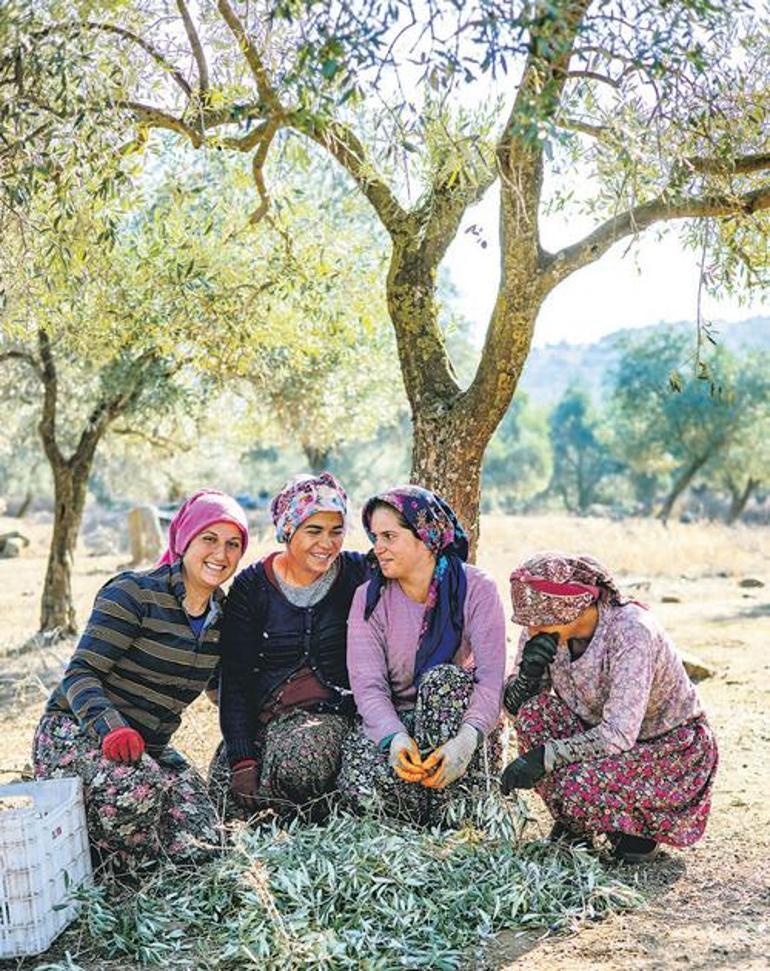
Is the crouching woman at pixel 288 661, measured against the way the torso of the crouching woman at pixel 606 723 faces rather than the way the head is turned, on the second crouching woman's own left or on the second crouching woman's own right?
on the second crouching woman's own right

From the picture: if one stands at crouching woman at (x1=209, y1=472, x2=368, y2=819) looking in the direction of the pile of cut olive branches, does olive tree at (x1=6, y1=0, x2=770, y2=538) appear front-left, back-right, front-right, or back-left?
back-left

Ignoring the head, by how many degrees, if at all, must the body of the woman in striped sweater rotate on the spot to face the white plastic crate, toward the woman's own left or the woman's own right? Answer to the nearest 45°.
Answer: approximately 90° to the woman's own right

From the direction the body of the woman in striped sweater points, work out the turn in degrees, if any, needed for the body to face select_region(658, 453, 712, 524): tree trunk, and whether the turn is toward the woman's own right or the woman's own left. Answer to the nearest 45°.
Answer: approximately 90° to the woman's own left

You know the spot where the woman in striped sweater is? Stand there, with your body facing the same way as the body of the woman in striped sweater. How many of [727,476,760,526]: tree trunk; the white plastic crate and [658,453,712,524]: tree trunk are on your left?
2

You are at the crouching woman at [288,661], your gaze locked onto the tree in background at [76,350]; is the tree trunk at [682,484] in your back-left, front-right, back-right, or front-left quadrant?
front-right

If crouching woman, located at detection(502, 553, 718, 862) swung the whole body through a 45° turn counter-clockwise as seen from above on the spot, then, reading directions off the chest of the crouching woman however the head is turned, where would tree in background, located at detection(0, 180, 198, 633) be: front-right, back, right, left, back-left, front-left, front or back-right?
back-right

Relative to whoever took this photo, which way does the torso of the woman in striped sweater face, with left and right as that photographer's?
facing the viewer and to the right of the viewer

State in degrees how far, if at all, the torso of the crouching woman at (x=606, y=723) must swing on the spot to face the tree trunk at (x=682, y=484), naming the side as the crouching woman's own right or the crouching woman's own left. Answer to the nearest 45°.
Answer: approximately 135° to the crouching woman's own right

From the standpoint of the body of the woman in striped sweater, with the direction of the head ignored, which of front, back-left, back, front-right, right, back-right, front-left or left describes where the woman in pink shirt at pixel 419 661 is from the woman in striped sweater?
front-left

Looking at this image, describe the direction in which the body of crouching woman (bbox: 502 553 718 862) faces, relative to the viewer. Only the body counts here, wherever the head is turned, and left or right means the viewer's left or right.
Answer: facing the viewer and to the left of the viewer

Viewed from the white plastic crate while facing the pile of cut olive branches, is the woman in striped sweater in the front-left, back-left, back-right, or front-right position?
front-left

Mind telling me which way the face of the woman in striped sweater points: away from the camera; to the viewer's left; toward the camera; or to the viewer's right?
toward the camera

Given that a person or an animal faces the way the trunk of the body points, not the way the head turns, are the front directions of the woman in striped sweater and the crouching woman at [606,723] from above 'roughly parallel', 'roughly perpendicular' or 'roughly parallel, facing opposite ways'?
roughly perpendicular

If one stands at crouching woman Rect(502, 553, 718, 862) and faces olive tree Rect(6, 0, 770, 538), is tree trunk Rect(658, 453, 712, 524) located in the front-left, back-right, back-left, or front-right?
front-right

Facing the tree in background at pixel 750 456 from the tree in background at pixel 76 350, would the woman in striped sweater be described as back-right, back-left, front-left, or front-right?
back-right

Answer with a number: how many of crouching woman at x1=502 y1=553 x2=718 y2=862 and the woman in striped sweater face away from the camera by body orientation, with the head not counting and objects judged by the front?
0

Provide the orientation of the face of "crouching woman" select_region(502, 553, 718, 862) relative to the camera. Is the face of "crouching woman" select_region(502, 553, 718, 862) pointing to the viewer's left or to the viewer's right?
to the viewer's left

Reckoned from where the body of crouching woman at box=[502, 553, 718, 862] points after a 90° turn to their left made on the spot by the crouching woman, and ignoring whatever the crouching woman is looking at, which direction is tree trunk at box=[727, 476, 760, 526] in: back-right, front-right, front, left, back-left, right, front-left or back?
back-left
